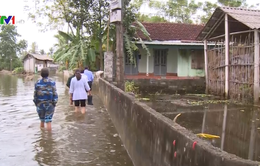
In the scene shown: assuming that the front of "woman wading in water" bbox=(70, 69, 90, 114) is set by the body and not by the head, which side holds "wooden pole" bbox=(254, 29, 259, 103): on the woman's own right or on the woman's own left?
on the woman's own right

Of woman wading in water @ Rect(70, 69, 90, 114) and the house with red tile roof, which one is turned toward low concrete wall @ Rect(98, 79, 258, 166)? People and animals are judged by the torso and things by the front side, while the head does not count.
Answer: the house with red tile roof

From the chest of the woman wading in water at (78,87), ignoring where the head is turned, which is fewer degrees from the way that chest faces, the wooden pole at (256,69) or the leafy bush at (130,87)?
the leafy bush

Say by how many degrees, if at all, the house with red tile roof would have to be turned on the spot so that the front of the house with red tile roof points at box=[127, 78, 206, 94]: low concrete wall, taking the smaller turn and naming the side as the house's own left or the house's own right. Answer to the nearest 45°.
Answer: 0° — it already faces it

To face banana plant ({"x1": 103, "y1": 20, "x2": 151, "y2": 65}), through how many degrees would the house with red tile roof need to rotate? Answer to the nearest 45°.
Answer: approximately 45° to its right

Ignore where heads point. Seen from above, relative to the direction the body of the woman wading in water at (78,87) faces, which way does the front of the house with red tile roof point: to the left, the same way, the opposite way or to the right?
the opposite way

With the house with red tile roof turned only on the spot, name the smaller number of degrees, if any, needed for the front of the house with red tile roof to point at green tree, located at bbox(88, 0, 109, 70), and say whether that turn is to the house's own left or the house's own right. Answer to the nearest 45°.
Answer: approximately 90° to the house's own right

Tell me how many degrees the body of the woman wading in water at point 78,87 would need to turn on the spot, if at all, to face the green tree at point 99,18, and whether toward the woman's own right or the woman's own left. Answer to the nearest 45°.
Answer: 0° — they already face it

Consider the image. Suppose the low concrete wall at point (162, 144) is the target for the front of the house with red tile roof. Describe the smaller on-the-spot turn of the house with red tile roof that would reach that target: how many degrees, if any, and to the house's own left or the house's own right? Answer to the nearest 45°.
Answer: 0° — it already faces it

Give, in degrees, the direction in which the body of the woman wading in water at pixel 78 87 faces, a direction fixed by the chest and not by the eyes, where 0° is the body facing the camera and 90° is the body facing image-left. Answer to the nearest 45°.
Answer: approximately 180°
